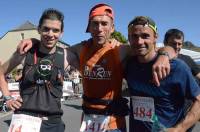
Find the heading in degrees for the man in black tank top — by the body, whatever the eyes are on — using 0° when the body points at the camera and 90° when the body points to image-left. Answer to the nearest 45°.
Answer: approximately 0°

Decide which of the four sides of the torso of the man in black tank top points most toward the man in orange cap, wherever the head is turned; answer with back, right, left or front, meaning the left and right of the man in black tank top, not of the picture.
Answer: left
